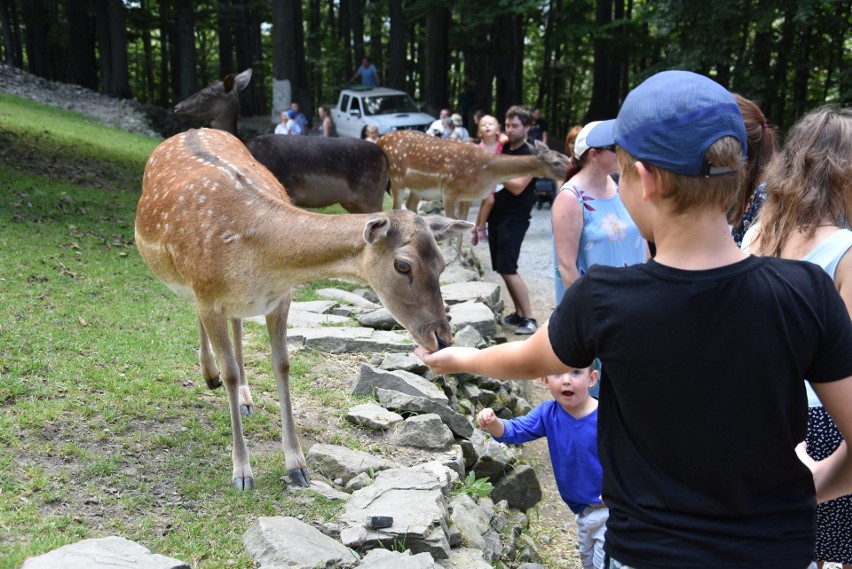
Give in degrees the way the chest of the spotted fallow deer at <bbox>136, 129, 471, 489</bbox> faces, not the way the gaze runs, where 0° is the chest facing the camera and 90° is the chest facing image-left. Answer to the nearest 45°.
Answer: approximately 315°

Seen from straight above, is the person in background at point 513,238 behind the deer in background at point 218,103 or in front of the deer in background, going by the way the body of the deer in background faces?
behind

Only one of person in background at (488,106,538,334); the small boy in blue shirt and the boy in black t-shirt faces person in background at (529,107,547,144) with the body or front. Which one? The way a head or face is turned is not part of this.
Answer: the boy in black t-shirt

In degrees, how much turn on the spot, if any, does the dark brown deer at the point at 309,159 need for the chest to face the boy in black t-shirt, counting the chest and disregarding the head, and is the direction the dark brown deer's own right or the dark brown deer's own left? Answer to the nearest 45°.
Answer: approximately 90° to the dark brown deer's own left

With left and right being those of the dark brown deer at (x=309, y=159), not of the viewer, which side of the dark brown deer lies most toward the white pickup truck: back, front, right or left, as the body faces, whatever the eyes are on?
right

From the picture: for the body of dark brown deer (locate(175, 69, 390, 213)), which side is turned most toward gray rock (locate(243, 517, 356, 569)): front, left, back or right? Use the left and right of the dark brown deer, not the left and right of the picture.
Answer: left

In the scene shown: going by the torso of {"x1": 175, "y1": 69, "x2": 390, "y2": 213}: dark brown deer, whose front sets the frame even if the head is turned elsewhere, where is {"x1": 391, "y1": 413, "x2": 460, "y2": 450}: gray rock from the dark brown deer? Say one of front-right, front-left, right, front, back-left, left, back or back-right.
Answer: left

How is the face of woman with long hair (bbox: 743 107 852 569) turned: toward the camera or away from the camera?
away from the camera

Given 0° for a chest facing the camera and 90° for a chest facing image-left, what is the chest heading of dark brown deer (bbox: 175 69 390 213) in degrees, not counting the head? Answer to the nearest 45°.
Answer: approximately 90°

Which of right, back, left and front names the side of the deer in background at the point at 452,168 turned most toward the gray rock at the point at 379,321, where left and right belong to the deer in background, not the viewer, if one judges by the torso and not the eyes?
right

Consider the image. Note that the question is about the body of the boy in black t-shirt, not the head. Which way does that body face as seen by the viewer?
away from the camera

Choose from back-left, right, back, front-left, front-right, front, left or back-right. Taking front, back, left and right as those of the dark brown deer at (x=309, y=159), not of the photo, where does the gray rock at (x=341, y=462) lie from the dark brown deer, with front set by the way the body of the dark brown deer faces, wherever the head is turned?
left

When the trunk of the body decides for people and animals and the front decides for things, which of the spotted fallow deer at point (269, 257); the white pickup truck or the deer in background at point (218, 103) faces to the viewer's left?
the deer in background

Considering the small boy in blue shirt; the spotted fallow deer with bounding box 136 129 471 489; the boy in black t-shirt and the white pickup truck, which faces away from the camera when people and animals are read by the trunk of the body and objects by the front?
the boy in black t-shirt
